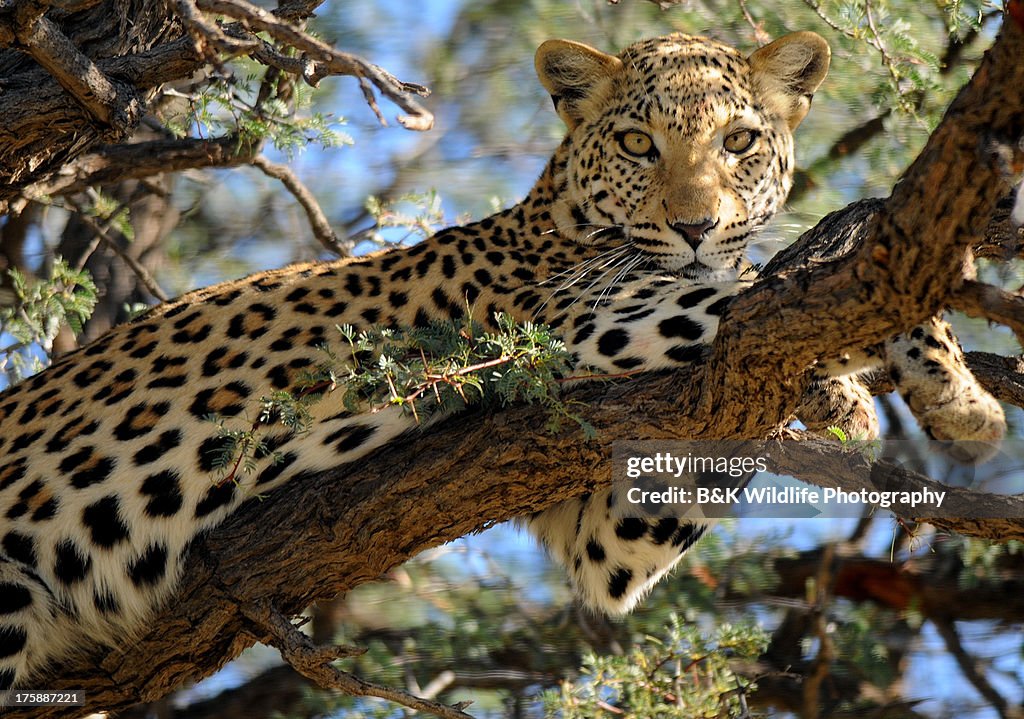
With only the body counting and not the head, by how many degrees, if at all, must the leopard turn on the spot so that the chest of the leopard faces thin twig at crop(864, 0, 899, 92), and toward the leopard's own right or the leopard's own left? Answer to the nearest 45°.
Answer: approximately 45° to the leopard's own left

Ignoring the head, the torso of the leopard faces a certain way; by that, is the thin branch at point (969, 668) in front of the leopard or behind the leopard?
in front

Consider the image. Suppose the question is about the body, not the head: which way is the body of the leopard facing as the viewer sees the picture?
to the viewer's right
